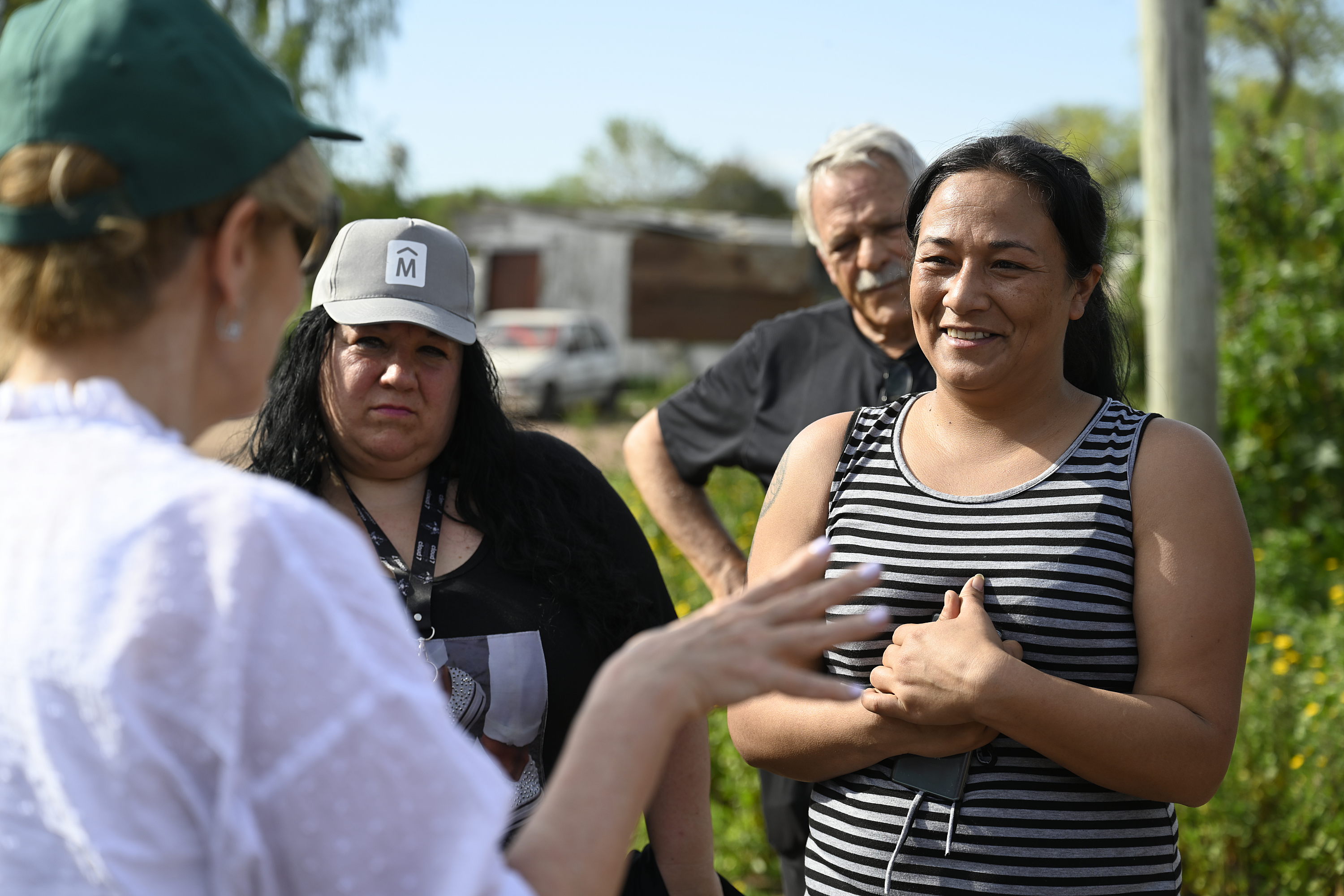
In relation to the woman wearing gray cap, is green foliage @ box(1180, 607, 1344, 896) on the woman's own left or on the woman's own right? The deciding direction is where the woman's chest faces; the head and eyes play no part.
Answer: on the woman's own left

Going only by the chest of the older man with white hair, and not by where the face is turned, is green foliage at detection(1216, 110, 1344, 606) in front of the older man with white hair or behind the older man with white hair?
behind

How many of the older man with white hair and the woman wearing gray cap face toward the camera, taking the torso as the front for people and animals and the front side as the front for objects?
2

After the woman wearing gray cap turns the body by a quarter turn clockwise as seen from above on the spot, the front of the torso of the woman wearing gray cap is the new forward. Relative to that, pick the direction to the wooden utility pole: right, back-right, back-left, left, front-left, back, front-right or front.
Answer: back-right

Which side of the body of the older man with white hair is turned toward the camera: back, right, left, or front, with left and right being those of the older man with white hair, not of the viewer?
front

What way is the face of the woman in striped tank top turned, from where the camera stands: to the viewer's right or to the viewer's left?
to the viewer's left

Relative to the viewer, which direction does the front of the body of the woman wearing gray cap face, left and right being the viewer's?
facing the viewer

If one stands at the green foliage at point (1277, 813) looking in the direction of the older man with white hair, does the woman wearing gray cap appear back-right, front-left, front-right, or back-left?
front-left

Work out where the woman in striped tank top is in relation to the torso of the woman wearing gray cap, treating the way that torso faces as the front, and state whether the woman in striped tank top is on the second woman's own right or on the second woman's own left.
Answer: on the second woman's own left

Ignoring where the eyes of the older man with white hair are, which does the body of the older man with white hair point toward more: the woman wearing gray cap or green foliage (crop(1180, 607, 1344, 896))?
the woman wearing gray cap

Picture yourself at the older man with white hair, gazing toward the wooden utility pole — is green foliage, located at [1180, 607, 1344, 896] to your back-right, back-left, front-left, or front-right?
front-right

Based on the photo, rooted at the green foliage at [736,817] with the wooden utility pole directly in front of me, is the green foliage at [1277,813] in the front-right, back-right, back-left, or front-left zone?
front-right
